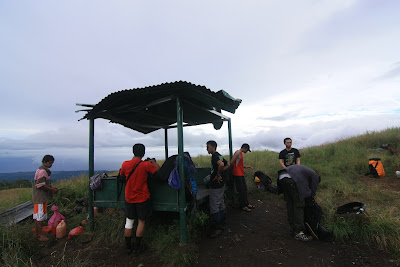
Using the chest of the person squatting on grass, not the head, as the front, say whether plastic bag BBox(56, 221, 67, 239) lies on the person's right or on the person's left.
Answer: on the person's right

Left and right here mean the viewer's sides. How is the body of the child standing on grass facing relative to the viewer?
facing to the right of the viewer

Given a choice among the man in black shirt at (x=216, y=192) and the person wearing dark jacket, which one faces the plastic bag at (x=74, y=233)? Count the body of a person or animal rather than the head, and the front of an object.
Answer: the man in black shirt

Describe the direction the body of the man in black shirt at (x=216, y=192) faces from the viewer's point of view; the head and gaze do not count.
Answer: to the viewer's left

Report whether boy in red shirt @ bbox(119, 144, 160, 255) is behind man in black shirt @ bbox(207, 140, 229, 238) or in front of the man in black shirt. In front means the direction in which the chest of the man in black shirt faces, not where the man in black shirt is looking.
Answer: in front

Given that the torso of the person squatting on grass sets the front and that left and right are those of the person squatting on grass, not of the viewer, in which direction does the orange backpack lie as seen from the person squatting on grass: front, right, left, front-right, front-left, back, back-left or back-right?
back-left
